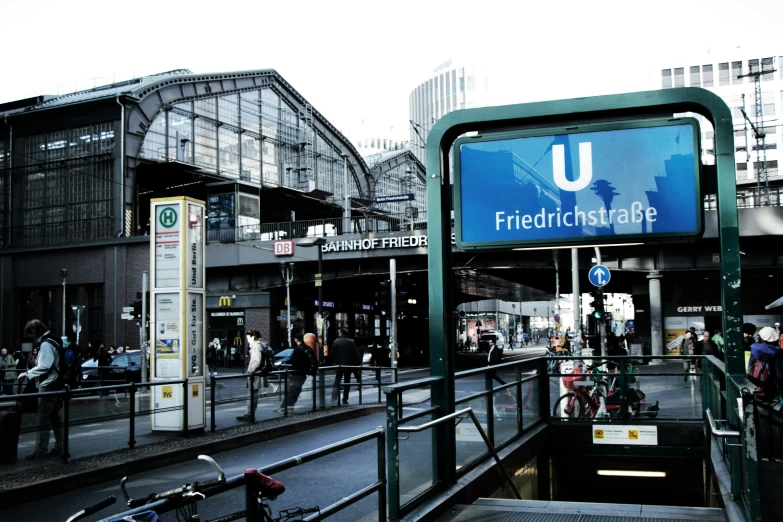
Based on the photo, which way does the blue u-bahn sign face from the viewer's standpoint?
toward the camera

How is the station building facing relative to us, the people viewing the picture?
facing the viewer and to the right of the viewer

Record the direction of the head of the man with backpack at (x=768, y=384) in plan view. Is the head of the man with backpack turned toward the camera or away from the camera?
away from the camera

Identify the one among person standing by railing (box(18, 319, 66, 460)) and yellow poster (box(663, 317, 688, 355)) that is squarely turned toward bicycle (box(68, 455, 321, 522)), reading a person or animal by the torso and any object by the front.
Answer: the yellow poster

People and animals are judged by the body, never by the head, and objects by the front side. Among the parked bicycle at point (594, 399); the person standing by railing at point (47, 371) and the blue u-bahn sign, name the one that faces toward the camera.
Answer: the blue u-bahn sign

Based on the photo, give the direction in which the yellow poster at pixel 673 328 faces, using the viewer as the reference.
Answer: facing the viewer

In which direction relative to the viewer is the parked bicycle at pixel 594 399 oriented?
to the viewer's left

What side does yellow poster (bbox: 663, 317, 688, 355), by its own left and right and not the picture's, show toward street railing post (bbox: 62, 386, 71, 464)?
front
